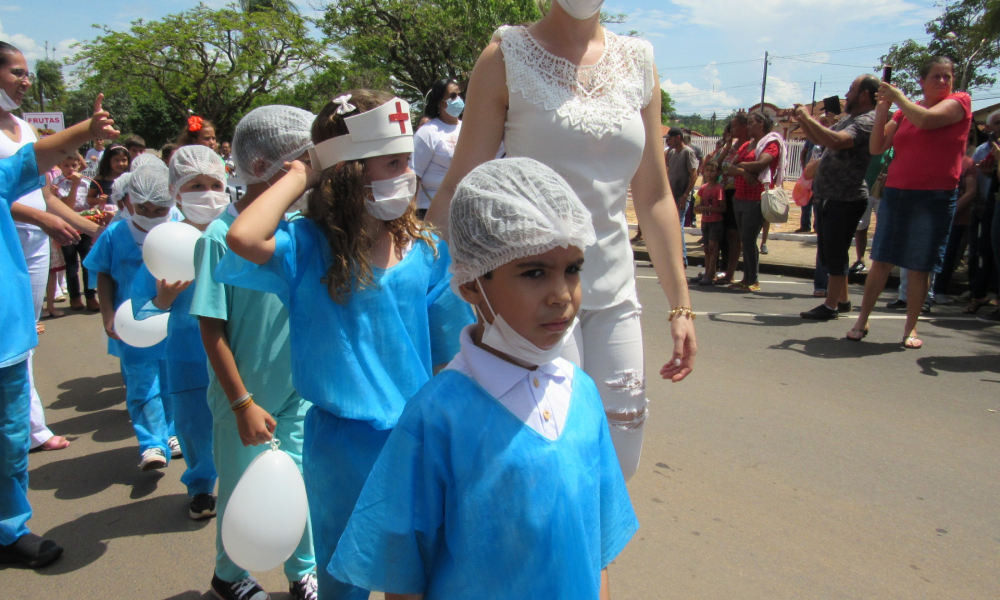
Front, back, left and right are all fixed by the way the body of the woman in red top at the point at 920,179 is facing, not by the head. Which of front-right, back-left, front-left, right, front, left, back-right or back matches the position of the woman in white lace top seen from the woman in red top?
front-left

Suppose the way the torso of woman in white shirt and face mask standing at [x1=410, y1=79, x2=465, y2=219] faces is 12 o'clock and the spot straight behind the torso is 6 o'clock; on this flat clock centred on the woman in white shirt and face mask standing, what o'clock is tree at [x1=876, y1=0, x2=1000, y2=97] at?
The tree is roughly at 9 o'clock from the woman in white shirt and face mask standing.

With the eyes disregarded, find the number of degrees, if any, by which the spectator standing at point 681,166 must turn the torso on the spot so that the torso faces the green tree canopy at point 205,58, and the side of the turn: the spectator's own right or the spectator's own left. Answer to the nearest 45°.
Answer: approximately 90° to the spectator's own right

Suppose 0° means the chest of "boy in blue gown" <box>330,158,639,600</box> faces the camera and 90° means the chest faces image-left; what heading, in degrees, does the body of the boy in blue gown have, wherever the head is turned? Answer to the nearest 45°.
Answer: approximately 315°

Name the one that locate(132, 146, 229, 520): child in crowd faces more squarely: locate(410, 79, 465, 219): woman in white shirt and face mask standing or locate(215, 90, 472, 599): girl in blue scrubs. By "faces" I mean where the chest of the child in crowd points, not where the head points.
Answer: the girl in blue scrubs

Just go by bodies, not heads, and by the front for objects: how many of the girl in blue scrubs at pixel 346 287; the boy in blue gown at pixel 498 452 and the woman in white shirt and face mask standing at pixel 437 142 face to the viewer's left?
0

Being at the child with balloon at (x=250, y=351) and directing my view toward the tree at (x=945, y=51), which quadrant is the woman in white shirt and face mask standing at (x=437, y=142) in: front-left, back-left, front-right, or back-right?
front-left

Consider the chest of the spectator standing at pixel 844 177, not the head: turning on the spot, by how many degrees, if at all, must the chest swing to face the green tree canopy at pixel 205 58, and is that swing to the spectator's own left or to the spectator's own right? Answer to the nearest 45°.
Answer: approximately 45° to the spectator's own right

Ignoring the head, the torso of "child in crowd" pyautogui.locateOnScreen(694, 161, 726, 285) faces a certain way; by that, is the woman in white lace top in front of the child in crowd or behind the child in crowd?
in front

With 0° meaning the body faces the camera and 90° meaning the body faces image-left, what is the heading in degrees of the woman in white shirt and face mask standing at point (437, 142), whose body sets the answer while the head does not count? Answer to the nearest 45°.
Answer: approximately 315°

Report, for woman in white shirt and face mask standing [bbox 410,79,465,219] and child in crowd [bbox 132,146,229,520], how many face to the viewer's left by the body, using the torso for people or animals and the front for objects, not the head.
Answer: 0

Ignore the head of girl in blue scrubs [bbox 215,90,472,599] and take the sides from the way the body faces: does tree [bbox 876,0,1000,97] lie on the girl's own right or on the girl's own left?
on the girl's own left

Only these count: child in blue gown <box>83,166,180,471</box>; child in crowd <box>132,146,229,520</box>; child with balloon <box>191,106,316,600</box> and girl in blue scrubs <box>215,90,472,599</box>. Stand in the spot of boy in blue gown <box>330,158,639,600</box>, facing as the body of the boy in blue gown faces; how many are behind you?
4

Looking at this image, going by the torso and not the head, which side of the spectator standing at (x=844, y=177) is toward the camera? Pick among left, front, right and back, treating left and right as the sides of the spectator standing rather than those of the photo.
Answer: left

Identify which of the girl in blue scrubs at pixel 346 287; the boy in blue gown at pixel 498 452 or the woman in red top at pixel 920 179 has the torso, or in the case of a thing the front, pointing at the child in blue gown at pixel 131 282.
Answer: the woman in red top
